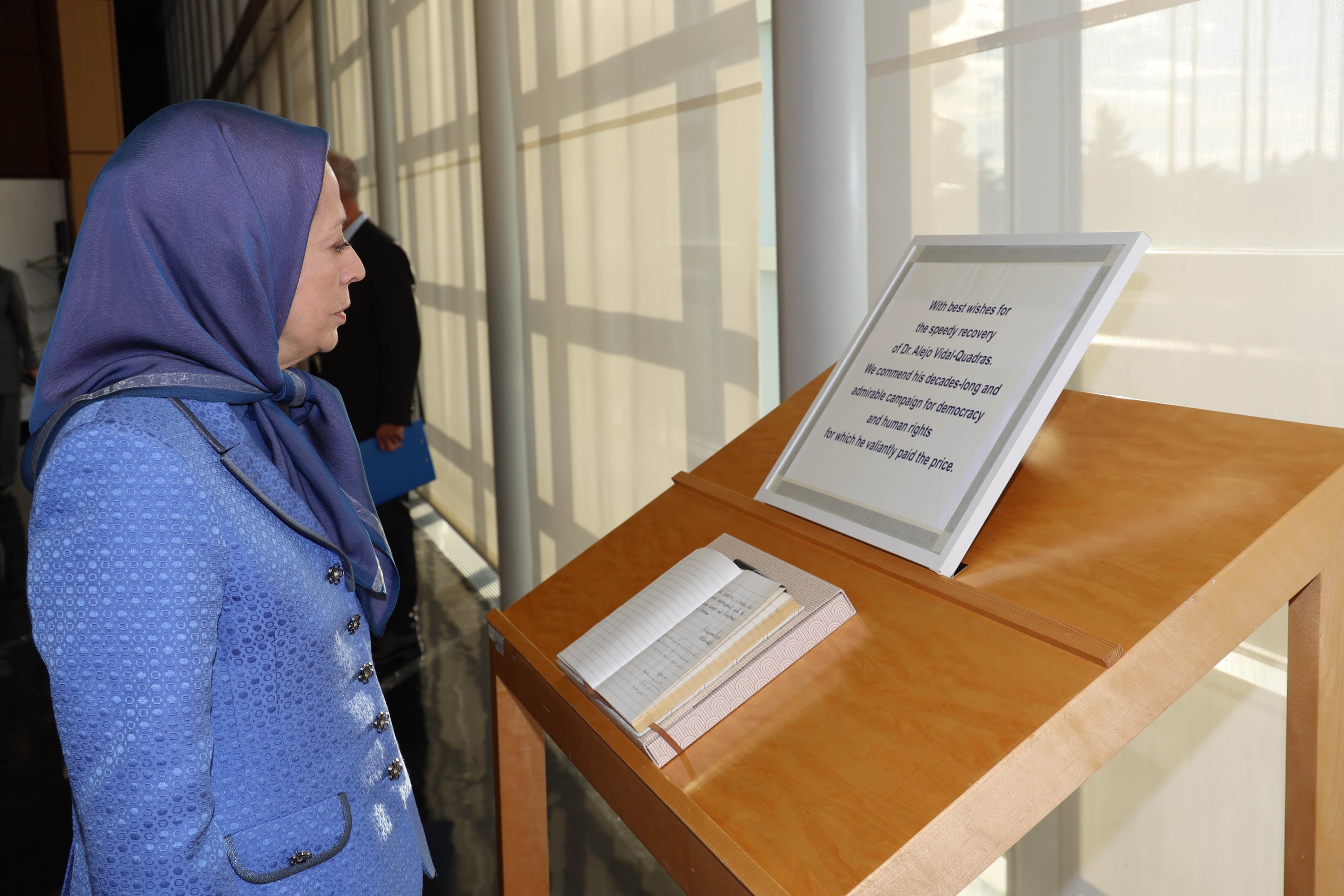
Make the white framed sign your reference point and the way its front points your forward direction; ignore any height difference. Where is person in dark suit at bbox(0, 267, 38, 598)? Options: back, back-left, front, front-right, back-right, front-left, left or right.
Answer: right

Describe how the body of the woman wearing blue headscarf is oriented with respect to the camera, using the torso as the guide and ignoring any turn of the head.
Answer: to the viewer's right

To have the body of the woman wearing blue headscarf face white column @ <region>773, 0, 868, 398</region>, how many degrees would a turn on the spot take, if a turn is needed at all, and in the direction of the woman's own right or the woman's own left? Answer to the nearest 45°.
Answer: approximately 45° to the woman's own left

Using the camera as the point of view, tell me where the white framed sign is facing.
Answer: facing the viewer and to the left of the viewer

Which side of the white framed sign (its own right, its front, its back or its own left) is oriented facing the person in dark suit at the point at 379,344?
right

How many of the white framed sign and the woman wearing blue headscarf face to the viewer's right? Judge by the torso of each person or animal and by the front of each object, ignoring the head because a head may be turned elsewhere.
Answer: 1

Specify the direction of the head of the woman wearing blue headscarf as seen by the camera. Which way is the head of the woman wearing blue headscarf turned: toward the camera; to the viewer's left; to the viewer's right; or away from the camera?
to the viewer's right

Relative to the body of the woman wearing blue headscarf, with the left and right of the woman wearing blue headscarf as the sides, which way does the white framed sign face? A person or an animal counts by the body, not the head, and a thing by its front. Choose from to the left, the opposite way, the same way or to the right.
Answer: the opposite way

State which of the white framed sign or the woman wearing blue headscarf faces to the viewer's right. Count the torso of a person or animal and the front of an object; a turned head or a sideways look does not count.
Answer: the woman wearing blue headscarf

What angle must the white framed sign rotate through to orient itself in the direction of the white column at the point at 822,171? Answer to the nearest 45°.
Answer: approximately 135° to its right

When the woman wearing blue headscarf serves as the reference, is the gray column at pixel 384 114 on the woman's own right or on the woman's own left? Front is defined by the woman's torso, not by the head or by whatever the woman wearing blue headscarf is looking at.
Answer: on the woman's own left
